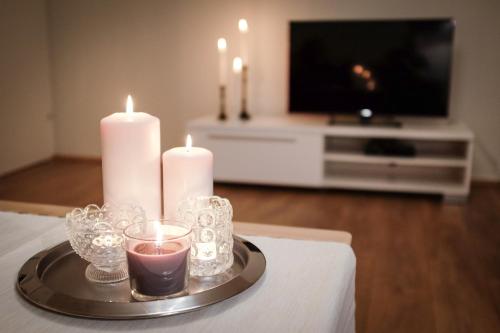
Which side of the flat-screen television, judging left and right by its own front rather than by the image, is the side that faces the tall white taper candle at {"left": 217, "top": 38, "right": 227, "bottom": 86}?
right

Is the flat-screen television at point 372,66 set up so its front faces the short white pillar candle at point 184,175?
yes

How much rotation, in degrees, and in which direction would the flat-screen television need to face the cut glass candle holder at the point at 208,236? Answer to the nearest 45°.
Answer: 0° — it already faces it

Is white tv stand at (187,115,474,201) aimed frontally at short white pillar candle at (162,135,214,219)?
yes

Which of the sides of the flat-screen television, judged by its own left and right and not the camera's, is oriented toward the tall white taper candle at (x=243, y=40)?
right

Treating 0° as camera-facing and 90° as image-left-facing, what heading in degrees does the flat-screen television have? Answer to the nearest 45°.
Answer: approximately 0°

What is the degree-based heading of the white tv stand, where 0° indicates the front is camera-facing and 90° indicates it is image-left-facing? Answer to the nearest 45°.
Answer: approximately 0°

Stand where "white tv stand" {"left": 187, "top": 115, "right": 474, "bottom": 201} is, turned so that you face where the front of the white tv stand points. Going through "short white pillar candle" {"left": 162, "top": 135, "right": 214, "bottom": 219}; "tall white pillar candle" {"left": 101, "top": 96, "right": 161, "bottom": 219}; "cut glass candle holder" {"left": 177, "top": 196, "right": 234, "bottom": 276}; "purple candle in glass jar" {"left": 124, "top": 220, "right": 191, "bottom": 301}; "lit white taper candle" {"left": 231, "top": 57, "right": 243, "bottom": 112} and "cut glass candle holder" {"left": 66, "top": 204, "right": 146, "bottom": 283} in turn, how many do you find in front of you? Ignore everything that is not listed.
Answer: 5

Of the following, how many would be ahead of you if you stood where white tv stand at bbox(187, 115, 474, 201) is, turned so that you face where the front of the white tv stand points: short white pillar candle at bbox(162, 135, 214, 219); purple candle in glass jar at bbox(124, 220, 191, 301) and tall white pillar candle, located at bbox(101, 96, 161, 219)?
3

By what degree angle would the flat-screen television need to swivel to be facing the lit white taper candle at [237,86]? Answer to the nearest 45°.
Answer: approximately 90° to its right

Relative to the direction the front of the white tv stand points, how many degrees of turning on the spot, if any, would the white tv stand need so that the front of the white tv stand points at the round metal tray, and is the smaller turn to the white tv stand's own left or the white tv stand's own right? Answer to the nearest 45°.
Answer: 0° — it already faces it
